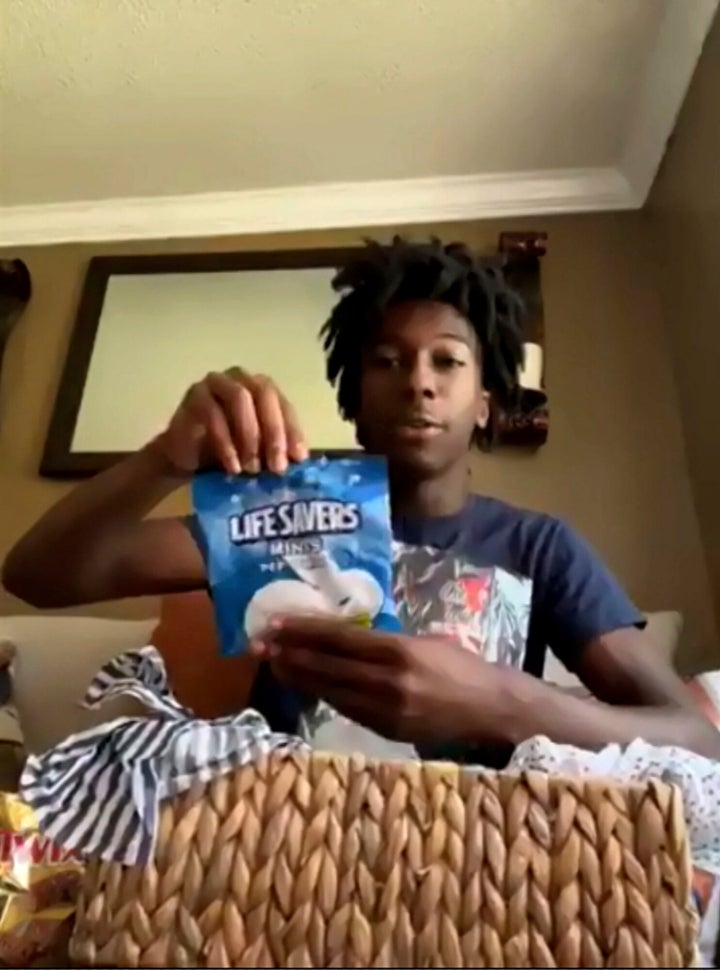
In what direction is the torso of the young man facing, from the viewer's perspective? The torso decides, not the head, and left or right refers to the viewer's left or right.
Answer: facing the viewer

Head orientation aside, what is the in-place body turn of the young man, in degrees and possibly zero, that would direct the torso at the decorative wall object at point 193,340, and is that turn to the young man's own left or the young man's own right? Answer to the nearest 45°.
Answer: approximately 135° to the young man's own right

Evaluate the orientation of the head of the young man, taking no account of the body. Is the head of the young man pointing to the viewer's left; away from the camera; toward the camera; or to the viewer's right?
toward the camera

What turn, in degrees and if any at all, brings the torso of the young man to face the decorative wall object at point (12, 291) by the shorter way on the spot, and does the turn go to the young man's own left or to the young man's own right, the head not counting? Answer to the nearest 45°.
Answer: approximately 135° to the young man's own right

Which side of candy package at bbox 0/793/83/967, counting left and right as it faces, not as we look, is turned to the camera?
front

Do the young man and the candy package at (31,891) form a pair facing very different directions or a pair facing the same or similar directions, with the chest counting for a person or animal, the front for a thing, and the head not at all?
same or similar directions

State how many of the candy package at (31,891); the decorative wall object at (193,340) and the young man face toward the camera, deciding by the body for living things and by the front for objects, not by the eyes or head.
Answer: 3

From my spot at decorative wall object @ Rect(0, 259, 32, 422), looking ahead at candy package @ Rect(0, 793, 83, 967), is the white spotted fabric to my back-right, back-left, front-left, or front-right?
front-left

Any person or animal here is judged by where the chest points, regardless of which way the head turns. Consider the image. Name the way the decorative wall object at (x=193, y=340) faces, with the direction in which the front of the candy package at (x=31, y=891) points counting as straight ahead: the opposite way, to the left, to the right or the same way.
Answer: the same way
